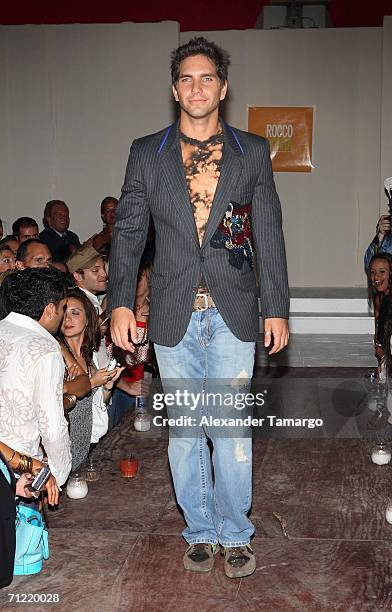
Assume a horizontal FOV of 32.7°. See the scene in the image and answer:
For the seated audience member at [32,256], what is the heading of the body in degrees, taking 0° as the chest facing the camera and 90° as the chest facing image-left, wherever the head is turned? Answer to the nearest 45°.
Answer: approximately 315°

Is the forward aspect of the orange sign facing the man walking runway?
yes

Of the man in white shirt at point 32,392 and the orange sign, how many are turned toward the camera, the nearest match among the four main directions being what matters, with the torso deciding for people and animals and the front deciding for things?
1

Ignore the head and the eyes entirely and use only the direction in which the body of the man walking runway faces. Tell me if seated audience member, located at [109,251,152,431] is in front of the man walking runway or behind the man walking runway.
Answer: behind

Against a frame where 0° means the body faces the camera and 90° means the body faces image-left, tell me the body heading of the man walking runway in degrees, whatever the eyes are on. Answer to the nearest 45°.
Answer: approximately 0°

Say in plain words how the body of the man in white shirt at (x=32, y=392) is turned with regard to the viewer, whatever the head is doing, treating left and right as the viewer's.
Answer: facing away from the viewer and to the right of the viewer

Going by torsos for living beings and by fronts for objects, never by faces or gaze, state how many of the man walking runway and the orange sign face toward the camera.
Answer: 2

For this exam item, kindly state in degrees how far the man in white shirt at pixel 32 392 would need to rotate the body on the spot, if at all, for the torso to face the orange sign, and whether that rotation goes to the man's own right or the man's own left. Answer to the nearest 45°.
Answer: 0° — they already face it

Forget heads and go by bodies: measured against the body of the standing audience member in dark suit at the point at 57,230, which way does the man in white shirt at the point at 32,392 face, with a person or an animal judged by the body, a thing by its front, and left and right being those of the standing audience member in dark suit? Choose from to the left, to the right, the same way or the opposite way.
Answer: to the left

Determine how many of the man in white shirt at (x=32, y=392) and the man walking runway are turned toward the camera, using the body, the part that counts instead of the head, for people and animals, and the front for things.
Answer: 1

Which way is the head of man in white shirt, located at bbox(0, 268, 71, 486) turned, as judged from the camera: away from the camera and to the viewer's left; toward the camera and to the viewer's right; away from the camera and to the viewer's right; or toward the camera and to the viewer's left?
away from the camera and to the viewer's right
